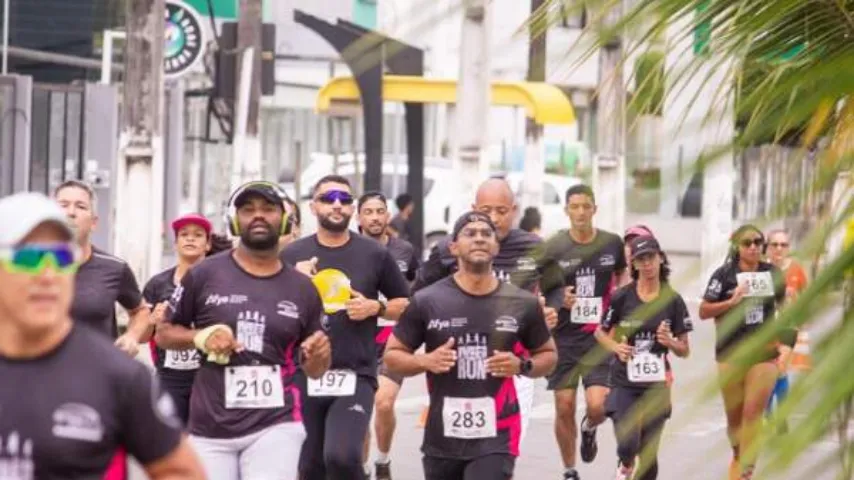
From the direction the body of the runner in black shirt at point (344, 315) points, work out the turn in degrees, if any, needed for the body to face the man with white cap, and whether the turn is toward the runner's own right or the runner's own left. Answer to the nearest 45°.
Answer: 0° — they already face them

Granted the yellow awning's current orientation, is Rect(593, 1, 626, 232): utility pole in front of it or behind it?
in front

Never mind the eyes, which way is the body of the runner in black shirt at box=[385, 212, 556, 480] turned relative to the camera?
toward the camera

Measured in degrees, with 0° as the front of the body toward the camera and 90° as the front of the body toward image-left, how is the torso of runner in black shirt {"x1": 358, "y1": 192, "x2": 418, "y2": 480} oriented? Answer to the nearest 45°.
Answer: approximately 0°

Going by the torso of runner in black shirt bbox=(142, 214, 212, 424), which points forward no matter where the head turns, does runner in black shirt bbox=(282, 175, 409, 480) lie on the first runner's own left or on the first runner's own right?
on the first runner's own left

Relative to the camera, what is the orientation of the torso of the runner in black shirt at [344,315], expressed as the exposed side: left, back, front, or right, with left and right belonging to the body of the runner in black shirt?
front

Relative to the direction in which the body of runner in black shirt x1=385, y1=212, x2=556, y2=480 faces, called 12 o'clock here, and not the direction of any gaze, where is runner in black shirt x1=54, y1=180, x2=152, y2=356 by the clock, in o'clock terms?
runner in black shirt x1=54, y1=180, x2=152, y2=356 is roughly at 3 o'clock from runner in black shirt x1=385, y1=212, x2=556, y2=480.
